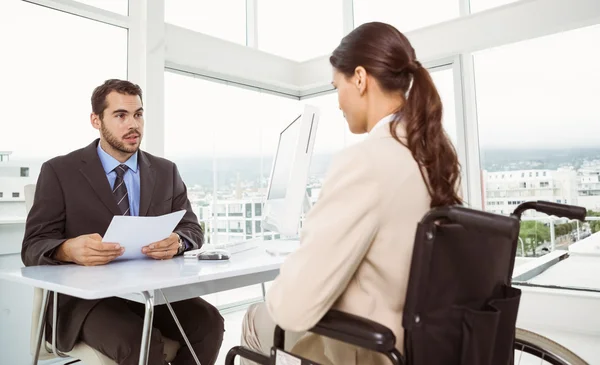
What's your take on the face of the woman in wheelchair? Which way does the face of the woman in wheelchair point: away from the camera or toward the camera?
away from the camera

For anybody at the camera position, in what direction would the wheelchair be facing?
facing away from the viewer and to the left of the viewer

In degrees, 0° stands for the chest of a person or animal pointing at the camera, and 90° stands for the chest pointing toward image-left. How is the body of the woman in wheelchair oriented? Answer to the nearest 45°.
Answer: approximately 135°

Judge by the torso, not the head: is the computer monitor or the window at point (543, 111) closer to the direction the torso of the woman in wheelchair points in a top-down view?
the computer monitor

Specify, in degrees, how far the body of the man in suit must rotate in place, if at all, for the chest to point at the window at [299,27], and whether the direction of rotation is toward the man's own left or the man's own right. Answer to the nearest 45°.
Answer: approximately 90° to the man's own left

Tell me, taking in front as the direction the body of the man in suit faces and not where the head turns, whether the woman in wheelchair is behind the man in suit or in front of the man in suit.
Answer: in front

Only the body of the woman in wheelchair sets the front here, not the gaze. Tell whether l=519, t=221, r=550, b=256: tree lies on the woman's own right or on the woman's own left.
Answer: on the woman's own right

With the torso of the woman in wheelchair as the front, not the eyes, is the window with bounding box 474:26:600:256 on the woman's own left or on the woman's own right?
on the woman's own right

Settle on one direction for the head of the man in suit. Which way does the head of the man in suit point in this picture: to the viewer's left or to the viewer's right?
to the viewer's right
